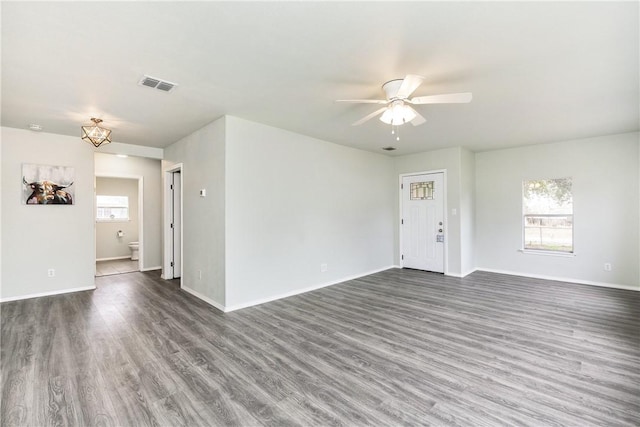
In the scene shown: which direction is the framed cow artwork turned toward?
toward the camera

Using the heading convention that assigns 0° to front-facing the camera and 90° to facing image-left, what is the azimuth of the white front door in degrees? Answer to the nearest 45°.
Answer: approximately 45°

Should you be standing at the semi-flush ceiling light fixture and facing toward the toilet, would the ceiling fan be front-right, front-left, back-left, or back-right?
back-right

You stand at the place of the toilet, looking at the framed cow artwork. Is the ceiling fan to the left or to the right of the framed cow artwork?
left

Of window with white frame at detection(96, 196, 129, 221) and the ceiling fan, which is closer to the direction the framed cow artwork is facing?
the ceiling fan

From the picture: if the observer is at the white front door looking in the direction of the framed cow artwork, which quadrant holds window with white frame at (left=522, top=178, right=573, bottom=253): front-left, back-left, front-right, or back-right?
back-left

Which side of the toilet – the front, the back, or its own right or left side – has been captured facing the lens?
left

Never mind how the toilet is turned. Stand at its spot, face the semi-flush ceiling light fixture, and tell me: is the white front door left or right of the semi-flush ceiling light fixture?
left

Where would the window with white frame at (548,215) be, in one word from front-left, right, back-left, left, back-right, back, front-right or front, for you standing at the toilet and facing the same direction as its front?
back-left
